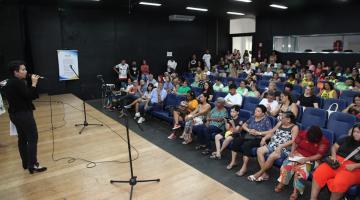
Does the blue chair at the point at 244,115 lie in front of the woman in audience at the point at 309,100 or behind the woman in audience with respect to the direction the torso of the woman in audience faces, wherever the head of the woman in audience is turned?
in front

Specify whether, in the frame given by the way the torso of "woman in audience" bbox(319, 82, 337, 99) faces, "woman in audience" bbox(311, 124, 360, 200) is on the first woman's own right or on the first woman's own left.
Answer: on the first woman's own left

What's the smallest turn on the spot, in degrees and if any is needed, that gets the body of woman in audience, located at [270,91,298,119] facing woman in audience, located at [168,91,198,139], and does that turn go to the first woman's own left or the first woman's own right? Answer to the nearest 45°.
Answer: approximately 45° to the first woman's own right

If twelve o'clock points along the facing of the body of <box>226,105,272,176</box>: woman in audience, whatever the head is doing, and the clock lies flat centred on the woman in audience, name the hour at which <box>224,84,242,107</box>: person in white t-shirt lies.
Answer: The person in white t-shirt is roughly at 4 o'clock from the woman in audience.

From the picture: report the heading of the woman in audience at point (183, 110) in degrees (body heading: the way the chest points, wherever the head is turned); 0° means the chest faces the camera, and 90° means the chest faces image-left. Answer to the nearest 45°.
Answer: approximately 45°

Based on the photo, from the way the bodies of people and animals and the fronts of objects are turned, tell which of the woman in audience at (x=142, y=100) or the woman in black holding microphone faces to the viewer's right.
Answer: the woman in black holding microphone

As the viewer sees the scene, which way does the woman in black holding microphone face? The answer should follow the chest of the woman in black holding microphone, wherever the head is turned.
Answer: to the viewer's right

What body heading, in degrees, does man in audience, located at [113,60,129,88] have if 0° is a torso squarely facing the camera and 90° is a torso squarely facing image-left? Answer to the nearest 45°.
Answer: approximately 0°

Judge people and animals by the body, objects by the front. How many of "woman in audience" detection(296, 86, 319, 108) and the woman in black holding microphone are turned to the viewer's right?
1

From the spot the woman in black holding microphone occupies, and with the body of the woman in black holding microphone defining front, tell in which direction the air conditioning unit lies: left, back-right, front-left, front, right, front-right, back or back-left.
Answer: front-left

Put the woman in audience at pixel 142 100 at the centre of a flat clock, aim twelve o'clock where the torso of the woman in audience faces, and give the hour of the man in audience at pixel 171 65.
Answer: The man in audience is roughly at 5 o'clock from the woman in audience.

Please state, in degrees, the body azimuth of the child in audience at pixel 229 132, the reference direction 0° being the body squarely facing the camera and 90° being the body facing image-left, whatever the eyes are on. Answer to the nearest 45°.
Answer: approximately 45°
